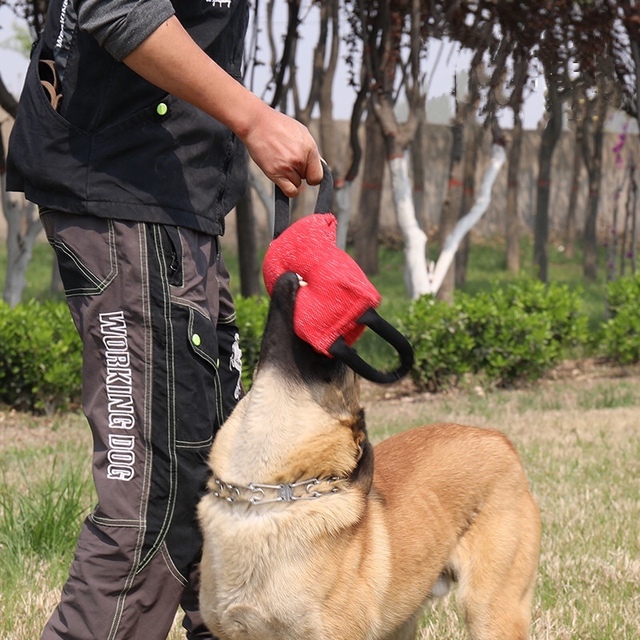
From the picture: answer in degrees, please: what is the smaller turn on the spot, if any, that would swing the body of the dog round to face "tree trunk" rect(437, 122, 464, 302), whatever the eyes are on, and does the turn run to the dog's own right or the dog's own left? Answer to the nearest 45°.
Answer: approximately 135° to the dog's own right

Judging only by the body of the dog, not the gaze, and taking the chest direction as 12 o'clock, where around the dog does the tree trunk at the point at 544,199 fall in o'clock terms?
The tree trunk is roughly at 5 o'clock from the dog.

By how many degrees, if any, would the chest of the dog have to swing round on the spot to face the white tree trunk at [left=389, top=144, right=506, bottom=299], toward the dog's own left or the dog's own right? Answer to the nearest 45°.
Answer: approximately 135° to the dog's own right

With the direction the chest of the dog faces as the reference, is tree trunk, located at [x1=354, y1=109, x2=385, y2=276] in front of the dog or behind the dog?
behind

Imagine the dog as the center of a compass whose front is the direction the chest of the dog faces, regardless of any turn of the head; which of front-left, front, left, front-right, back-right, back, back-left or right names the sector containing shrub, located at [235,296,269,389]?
back-right

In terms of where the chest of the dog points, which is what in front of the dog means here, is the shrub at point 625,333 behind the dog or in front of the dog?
behind

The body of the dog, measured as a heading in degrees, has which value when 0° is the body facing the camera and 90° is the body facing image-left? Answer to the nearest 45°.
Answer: approximately 45°

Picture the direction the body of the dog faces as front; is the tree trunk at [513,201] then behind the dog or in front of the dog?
behind

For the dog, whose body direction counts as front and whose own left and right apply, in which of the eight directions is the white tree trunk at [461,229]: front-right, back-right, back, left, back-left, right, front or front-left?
back-right
